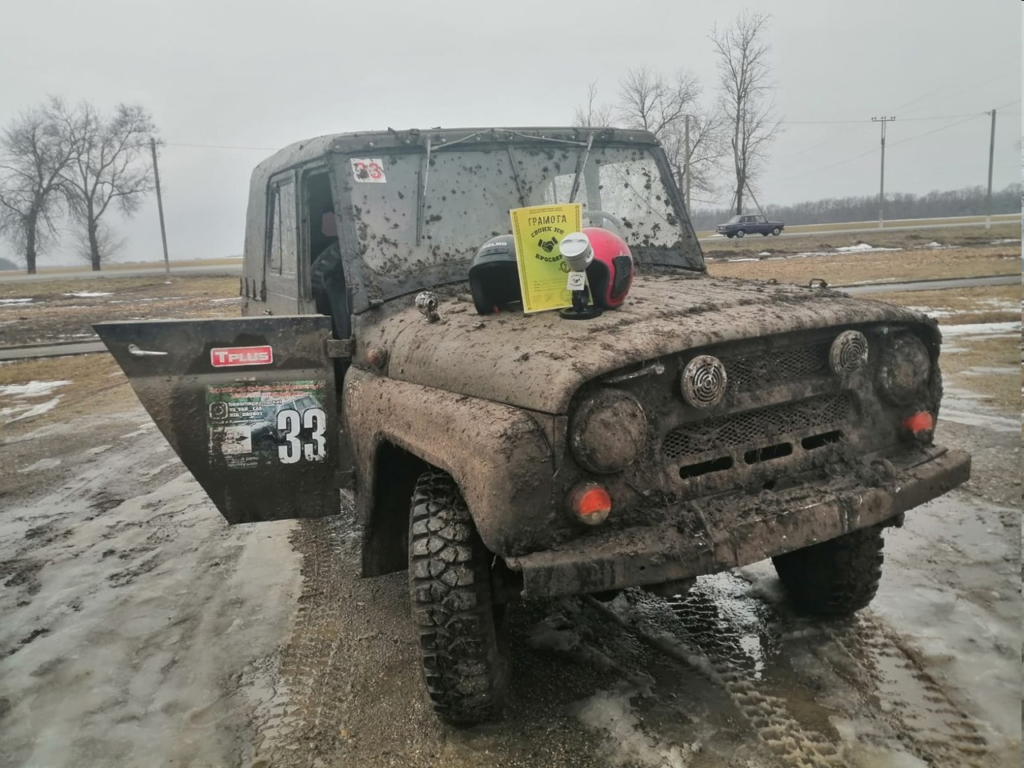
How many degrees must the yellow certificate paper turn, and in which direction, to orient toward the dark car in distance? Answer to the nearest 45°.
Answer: approximately 180°

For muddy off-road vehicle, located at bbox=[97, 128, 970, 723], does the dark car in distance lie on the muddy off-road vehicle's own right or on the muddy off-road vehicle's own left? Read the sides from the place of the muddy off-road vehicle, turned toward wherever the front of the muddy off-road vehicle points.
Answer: on the muddy off-road vehicle's own left

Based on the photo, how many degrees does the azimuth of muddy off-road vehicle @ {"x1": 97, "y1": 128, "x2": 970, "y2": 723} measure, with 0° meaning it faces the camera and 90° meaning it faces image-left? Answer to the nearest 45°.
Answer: approximately 315°

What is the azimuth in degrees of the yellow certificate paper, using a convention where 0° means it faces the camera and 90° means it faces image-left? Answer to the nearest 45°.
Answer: approximately 0°
